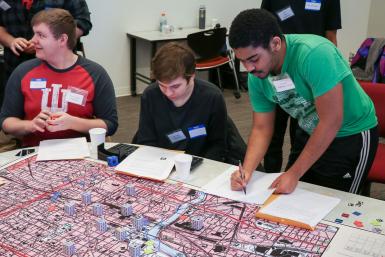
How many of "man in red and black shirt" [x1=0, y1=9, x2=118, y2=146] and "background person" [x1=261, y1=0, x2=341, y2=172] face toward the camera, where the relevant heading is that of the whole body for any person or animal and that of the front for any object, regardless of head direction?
2

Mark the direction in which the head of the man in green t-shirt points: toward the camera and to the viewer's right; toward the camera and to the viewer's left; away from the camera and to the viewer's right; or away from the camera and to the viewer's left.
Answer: toward the camera and to the viewer's left

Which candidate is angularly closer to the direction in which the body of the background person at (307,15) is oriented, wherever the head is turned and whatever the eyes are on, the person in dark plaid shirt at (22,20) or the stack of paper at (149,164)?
the stack of paper

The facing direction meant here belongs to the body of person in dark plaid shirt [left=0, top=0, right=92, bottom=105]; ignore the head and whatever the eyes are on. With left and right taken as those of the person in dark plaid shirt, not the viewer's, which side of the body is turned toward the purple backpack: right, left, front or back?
left

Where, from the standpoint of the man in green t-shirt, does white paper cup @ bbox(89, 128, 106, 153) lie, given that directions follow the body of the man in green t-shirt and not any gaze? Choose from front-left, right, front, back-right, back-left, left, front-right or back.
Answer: front-right

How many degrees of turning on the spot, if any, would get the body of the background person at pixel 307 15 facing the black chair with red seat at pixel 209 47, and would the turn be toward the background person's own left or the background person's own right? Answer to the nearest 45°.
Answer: approximately 135° to the background person's own right

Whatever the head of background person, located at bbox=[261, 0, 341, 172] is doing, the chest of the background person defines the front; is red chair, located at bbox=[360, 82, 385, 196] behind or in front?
in front

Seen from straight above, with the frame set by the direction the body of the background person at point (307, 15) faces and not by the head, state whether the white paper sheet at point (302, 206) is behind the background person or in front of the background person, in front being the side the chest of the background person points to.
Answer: in front

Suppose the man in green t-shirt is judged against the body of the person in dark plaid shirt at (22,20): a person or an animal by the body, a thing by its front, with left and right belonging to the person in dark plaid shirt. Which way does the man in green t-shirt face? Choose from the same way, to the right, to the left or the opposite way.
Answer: to the right

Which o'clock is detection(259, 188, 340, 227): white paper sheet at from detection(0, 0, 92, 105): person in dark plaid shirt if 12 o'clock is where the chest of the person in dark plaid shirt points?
The white paper sheet is roughly at 11 o'clock from the person in dark plaid shirt.
